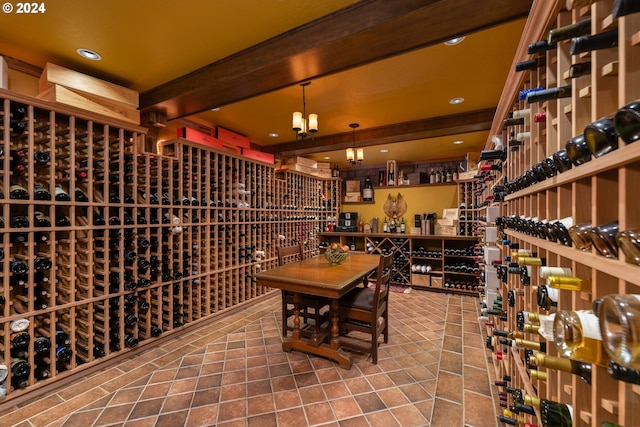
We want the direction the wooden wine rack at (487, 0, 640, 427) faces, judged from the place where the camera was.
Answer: facing to the left of the viewer

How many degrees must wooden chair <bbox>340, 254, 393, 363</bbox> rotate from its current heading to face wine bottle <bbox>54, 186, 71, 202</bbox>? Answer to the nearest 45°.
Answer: approximately 45° to its left

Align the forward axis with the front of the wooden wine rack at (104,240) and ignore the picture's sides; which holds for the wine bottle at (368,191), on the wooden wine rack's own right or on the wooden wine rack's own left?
on the wooden wine rack's own left

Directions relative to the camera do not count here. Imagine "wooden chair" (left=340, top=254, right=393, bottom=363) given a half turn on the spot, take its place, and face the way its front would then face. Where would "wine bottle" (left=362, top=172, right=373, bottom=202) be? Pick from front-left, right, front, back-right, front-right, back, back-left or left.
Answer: back-left

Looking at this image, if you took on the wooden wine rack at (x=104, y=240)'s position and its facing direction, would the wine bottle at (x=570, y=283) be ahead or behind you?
ahead

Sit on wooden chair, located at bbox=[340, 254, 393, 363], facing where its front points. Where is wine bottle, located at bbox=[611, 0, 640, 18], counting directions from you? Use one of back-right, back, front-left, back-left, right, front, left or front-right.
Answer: back-left

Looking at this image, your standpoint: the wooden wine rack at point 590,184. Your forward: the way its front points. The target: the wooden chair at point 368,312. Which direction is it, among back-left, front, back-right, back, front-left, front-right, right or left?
front-right

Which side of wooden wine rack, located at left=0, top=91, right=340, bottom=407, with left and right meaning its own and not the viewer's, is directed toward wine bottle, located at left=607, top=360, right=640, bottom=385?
front

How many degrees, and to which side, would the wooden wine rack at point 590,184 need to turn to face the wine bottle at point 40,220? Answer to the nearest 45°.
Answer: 0° — it already faces it

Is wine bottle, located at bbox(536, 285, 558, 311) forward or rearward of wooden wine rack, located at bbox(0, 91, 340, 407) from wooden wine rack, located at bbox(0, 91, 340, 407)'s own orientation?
forward

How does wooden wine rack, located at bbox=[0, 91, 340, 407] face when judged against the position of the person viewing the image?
facing the viewer and to the right of the viewer

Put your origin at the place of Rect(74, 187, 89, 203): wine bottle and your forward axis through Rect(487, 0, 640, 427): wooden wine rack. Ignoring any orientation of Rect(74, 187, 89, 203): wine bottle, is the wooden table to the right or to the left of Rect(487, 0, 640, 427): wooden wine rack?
left

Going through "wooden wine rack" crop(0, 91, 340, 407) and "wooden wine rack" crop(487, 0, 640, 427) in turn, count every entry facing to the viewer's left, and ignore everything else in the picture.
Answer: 1

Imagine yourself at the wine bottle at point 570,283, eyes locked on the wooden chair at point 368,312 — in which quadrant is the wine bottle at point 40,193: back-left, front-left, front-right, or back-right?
front-left

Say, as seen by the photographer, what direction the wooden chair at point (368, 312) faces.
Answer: facing away from the viewer and to the left of the viewer
